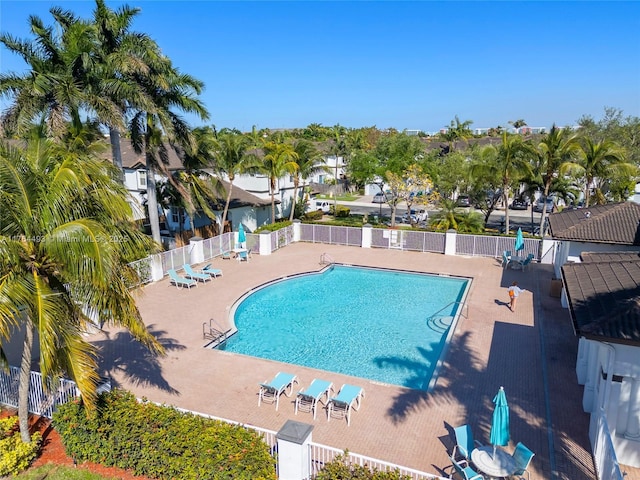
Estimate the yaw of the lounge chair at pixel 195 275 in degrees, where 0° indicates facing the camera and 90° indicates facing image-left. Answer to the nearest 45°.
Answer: approximately 315°

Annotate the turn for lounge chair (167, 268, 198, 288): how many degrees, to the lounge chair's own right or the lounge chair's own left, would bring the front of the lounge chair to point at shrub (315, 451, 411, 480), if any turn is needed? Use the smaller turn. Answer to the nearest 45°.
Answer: approximately 45° to the lounge chair's own right

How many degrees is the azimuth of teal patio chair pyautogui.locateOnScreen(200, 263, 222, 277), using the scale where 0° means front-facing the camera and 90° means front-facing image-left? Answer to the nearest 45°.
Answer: approximately 315°

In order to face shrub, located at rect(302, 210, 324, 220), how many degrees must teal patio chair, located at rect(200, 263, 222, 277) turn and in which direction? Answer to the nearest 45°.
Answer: approximately 90° to its left

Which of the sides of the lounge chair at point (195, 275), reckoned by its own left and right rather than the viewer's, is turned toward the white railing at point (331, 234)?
left

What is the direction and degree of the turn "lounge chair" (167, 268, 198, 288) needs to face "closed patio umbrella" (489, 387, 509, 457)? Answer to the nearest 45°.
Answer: approximately 45° to its right
